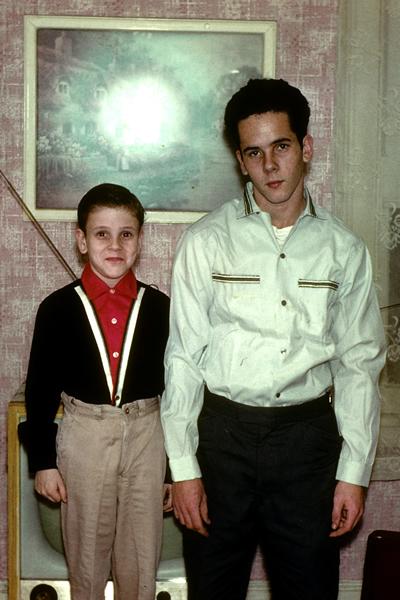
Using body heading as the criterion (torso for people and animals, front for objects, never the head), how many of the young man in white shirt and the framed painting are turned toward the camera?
2

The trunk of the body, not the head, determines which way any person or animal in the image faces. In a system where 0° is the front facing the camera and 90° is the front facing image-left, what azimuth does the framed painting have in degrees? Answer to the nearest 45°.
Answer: approximately 0°

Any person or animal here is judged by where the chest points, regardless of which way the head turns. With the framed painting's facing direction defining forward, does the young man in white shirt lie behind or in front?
in front

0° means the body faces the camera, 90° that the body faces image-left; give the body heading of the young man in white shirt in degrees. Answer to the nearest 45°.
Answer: approximately 0°

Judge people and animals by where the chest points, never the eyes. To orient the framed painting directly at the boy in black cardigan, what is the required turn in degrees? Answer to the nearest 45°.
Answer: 0° — it already faces them
